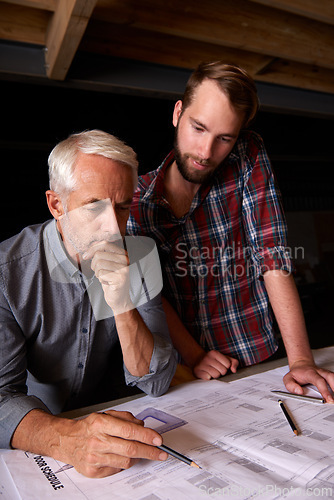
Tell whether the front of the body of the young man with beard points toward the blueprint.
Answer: yes

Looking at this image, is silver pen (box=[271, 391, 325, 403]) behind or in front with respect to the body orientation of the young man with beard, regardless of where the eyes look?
in front

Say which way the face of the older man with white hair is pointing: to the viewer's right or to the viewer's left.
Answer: to the viewer's right

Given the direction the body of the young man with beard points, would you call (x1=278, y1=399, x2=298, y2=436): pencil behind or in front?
in front

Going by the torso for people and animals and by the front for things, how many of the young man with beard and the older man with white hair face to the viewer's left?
0

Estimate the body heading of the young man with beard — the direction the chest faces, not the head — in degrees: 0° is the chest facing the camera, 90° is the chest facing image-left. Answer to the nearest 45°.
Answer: approximately 0°

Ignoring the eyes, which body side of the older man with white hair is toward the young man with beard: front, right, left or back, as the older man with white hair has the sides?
left

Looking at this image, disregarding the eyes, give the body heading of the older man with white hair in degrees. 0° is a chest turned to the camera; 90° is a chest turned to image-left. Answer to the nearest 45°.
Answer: approximately 315°
